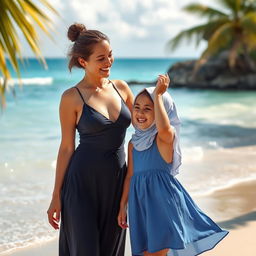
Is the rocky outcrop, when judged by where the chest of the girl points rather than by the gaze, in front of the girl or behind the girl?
behind

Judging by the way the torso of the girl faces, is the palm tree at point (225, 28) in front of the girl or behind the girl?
behind

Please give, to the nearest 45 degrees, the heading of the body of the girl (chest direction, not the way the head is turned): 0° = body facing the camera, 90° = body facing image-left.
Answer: approximately 45°
